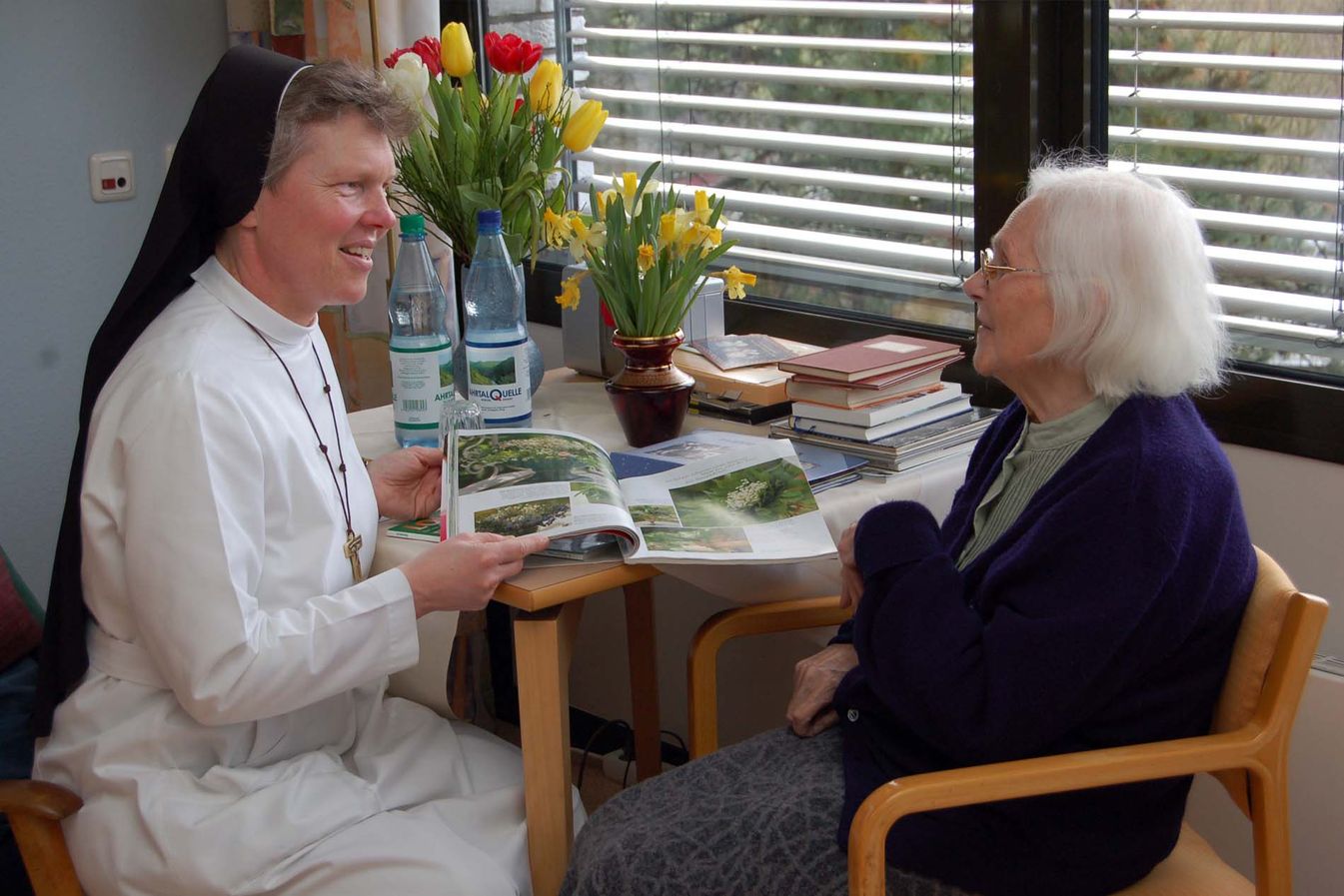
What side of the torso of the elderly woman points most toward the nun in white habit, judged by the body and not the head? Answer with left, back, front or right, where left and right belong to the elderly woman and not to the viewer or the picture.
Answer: front

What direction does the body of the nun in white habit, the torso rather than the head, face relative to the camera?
to the viewer's right

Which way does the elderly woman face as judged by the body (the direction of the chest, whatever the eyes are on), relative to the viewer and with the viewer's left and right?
facing to the left of the viewer

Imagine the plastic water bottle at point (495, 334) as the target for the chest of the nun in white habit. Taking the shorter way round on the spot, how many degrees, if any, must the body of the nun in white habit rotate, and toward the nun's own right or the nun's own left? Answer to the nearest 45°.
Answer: approximately 45° to the nun's own left

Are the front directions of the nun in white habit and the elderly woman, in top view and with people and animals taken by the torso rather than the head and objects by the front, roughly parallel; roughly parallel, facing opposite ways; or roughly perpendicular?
roughly parallel, facing opposite ways

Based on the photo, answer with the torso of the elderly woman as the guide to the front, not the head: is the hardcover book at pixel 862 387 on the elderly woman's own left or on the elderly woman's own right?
on the elderly woman's own right

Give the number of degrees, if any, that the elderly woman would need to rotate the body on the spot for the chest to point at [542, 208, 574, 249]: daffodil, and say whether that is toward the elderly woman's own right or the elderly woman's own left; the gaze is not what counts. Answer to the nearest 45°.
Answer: approximately 45° to the elderly woman's own right

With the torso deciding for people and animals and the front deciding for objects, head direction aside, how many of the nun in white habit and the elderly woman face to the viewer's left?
1

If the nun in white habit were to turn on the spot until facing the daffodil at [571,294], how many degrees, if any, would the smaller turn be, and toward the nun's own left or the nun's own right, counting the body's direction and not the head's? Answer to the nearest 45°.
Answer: approximately 45° to the nun's own left
